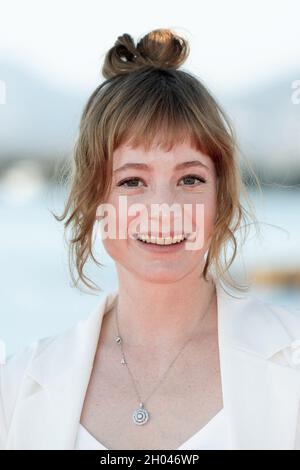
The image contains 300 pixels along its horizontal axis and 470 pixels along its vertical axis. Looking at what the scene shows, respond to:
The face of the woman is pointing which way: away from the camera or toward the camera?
toward the camera

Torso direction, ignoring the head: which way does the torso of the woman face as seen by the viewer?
toward the camera
